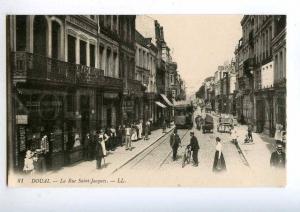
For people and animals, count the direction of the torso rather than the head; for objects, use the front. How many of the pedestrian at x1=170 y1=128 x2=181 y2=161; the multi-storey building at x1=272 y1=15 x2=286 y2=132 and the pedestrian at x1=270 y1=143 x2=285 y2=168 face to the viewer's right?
0

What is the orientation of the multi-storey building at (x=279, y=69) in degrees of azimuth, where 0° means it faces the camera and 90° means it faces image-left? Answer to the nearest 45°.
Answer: approximately 90°

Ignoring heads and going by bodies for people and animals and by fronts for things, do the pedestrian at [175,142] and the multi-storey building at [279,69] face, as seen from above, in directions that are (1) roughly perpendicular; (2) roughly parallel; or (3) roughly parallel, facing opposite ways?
roughly perpendicular

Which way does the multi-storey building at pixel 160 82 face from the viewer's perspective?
to the viewer's right

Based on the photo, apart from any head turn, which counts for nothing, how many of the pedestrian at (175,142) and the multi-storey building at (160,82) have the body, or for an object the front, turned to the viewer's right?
1

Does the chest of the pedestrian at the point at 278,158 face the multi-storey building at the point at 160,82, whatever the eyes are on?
no

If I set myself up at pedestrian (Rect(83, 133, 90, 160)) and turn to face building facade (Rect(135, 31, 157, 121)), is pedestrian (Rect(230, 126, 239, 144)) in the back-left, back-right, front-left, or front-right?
front-right

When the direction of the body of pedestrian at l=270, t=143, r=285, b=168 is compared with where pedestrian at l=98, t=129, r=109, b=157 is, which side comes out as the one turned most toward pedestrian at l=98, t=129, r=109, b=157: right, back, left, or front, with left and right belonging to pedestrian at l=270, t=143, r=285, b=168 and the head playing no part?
right

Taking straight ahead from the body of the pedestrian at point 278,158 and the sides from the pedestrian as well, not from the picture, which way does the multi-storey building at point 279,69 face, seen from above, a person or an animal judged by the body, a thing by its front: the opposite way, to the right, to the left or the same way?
to the right

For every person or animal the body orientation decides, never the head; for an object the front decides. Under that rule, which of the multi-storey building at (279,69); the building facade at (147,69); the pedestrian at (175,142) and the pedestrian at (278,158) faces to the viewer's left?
the multi-storey building

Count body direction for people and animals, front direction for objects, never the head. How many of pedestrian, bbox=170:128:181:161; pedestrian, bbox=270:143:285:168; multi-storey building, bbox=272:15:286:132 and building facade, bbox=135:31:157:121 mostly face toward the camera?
2

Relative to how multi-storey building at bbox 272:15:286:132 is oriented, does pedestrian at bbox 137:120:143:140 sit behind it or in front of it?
in front

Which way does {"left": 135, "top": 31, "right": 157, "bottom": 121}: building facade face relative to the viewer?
to the viewer's right

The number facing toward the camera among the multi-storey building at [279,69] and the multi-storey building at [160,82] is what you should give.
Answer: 0
